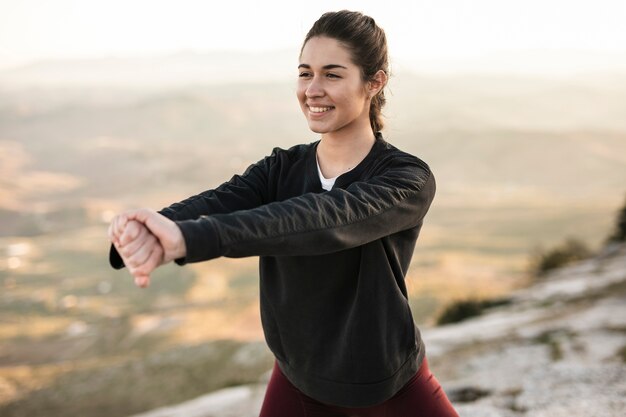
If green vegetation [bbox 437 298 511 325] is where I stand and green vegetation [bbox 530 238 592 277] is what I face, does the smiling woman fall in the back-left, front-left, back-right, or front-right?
back-right

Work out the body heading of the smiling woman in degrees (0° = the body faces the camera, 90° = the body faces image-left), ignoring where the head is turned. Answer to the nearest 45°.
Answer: approximately 45°

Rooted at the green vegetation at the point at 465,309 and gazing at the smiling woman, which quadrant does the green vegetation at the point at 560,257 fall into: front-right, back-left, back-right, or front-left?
back-left

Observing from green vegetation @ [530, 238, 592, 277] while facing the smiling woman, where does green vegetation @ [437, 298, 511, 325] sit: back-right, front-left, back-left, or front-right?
front-right

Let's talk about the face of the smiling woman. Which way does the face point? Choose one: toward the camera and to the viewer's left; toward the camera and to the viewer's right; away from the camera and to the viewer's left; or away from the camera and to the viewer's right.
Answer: toward the camera and to the viewer's left

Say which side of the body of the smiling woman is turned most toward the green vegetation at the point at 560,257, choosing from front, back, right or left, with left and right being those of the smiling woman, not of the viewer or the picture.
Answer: back
